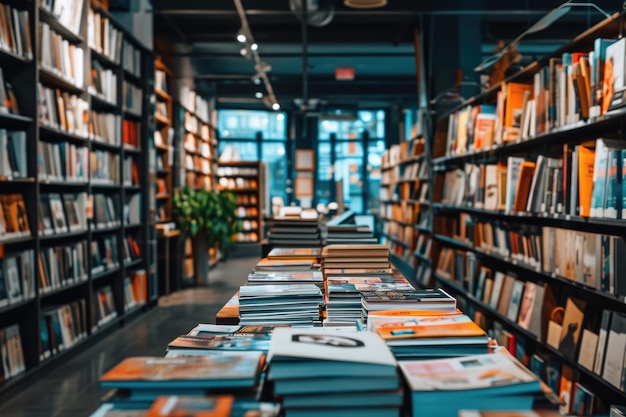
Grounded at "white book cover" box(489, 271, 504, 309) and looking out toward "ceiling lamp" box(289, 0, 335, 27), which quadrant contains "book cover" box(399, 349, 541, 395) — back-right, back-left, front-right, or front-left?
back-left

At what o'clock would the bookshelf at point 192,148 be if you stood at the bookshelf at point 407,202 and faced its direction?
the bookshelf at point 192,148 is roughly at 1 o'clock from the bookshelf at point 407,202.

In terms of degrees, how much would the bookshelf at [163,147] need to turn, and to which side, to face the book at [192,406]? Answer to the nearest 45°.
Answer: approximately 45° to its right

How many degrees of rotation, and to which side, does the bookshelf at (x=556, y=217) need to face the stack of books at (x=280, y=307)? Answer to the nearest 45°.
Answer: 0° — it already faces it

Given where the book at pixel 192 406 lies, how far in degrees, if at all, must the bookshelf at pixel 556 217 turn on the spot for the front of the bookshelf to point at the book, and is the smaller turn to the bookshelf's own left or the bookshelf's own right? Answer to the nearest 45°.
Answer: approximately 45° to the bookshelf's own left

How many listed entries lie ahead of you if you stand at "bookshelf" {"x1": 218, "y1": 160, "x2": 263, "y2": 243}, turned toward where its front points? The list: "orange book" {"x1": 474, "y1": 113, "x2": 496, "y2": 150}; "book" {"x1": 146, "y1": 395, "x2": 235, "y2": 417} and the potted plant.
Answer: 3

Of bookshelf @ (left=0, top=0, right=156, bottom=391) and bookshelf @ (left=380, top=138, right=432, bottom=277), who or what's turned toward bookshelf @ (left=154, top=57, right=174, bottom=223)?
bookshelf @ (left=380, top=138, right=432, bottom=277)

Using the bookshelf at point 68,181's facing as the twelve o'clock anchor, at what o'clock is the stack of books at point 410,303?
The stack of books is roughly at 1 o'clock from the bookshelf.

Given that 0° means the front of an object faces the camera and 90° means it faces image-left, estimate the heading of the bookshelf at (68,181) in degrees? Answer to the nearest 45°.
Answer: approximately 315°
